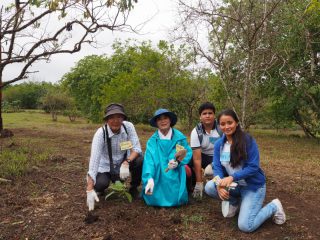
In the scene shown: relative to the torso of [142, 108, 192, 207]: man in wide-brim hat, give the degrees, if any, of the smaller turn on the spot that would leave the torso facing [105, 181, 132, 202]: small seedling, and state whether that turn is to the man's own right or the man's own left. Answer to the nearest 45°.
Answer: approximately 90° to the man's own right

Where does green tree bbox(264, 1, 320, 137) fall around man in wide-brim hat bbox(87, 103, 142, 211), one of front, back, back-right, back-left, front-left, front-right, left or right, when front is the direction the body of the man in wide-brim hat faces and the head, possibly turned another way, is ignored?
back-left

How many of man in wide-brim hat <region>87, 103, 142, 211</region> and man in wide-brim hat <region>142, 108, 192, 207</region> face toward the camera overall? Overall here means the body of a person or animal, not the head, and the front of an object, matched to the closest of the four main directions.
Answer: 2

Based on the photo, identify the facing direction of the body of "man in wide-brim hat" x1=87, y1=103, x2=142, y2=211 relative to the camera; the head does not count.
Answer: toward the camera

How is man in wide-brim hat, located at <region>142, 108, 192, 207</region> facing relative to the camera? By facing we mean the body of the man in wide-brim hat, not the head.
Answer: toward the camera

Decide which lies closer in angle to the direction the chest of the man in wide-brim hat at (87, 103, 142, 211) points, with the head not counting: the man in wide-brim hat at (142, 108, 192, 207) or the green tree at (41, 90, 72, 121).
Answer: the man in wide-brim hat

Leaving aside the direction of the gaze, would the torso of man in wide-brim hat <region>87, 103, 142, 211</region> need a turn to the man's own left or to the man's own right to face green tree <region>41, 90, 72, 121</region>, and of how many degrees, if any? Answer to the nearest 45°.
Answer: approximately 180°

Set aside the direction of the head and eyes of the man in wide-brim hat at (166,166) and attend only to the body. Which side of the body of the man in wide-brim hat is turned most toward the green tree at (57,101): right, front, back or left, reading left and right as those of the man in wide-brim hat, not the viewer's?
back

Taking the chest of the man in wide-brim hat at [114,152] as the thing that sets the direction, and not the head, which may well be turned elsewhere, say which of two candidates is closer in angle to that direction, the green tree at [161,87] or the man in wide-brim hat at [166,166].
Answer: the man in wide-brim hat

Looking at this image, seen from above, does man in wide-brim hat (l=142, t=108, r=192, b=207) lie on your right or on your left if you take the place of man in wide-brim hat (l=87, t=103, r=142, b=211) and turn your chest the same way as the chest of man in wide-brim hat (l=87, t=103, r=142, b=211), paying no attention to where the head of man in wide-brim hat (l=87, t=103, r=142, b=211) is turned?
on your left
